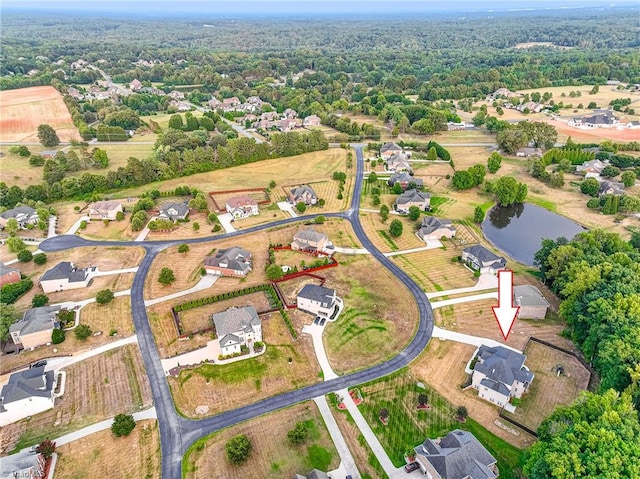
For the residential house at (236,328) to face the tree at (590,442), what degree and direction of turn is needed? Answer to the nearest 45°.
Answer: approximately 45° to its left

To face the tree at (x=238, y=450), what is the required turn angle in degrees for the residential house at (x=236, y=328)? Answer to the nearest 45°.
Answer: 0° — it already faces it

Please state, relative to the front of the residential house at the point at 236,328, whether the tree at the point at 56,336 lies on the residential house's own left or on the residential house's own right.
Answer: on the residential house's own right

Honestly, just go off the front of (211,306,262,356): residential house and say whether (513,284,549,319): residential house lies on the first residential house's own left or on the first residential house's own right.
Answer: on the first residential house's own left

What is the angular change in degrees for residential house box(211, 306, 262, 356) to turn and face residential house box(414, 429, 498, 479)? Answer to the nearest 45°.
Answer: approximately 45° to its left

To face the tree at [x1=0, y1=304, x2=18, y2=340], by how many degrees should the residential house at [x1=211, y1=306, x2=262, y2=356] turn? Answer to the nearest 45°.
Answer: approximately 90° to its right

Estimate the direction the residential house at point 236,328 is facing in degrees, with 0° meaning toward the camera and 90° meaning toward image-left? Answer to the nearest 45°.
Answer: approximately 0°

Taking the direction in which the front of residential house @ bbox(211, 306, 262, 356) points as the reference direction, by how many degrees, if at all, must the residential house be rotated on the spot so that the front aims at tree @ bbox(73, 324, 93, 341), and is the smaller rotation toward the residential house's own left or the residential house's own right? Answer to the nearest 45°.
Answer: approximately 90° to the residential house's own right

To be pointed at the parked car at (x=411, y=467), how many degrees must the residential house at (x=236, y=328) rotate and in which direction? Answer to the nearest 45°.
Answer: approximately 45° to its left
